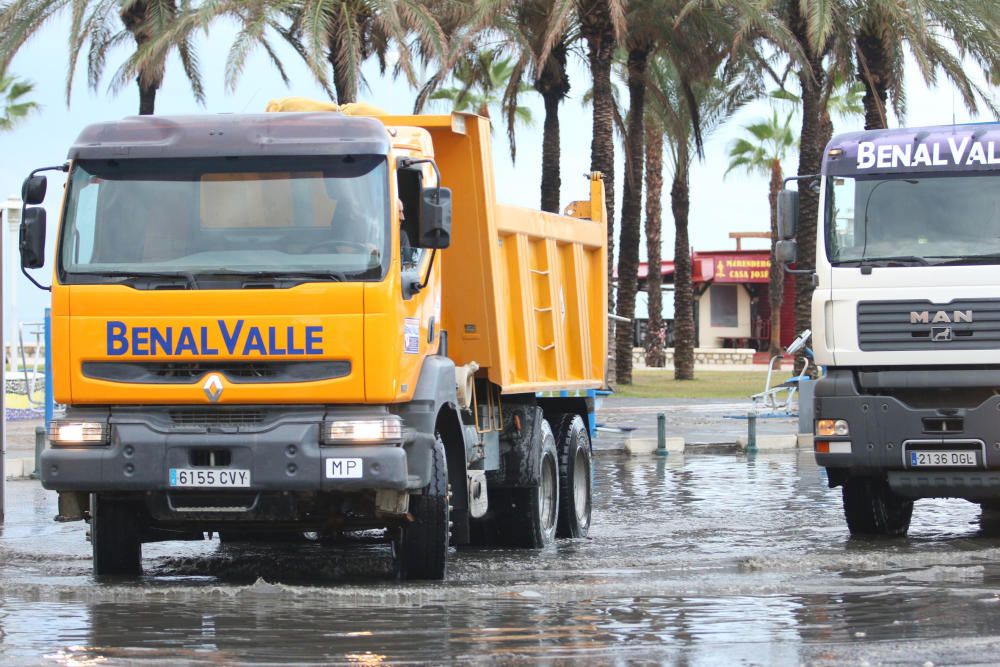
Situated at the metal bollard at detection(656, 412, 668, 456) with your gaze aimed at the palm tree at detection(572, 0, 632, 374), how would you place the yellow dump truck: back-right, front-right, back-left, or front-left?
back-left

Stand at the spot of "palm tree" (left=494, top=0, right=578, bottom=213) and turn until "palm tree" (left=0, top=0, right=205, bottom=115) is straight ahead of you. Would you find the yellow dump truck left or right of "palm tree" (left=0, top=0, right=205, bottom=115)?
left

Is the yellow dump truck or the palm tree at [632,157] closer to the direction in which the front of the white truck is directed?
the yellow dump truck

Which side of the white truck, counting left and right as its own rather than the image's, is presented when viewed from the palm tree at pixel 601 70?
back

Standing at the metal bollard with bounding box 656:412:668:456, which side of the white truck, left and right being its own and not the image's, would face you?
back

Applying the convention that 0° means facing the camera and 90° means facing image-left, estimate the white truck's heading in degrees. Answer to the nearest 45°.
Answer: approximately 0°

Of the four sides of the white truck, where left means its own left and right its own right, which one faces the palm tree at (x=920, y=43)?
back

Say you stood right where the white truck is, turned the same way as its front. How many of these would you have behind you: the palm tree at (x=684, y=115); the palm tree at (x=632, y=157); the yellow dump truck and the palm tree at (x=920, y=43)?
3

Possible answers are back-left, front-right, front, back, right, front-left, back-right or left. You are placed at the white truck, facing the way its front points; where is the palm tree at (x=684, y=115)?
back

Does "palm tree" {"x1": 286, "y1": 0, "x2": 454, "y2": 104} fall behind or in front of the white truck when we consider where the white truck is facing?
behind

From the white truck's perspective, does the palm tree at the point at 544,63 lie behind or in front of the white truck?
behind

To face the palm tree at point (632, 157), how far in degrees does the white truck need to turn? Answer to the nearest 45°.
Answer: approximately 180°
